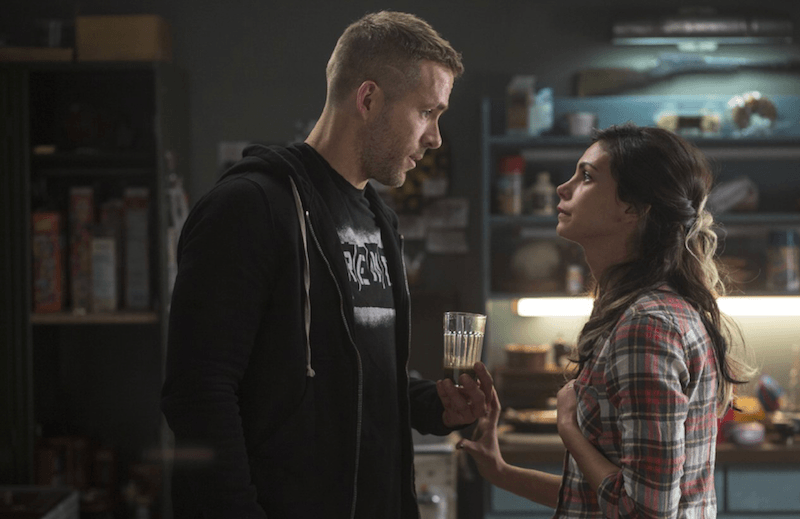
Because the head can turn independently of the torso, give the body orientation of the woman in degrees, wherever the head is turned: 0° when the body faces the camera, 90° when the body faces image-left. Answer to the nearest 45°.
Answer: approximately 90°

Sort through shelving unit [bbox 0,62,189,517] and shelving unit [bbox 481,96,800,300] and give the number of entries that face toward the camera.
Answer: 2

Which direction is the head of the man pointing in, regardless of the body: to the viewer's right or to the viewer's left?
to the viewer's right

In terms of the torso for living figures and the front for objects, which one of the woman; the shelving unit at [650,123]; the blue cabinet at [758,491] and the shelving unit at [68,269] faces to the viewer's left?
the woman

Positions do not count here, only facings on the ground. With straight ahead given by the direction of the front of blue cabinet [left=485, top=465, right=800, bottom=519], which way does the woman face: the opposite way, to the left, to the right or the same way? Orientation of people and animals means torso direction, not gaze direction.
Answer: to the right

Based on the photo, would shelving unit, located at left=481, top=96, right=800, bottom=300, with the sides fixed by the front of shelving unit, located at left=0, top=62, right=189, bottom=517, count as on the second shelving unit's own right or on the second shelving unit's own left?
on the second shelving unit's own left

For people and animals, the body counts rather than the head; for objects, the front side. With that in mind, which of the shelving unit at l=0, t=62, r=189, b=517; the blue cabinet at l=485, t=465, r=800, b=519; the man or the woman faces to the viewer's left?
the woman

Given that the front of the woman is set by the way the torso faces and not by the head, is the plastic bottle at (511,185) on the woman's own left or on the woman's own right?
on the woman's own right

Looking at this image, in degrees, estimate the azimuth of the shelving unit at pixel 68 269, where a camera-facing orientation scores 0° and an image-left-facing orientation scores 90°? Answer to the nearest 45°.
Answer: approximately 0°
